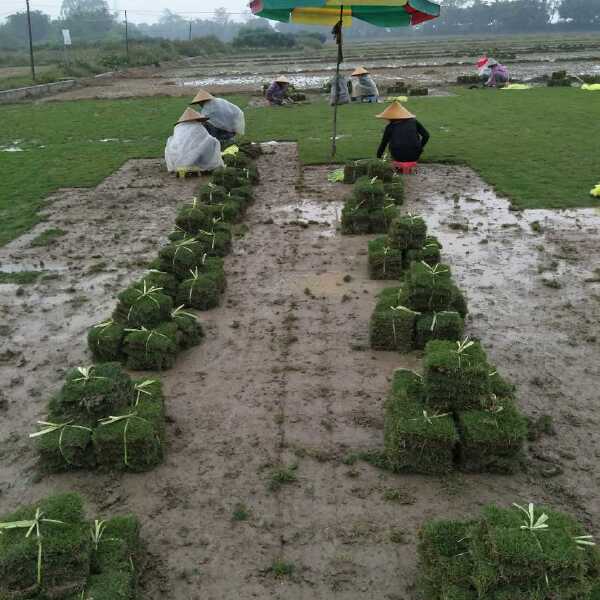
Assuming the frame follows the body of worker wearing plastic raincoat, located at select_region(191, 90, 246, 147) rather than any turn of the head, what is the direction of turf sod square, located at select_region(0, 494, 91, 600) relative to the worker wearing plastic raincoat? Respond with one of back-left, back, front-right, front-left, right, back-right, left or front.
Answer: left

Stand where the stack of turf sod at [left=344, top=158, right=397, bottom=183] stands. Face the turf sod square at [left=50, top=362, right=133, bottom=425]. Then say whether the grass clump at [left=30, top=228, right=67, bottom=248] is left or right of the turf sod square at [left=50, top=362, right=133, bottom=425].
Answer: right

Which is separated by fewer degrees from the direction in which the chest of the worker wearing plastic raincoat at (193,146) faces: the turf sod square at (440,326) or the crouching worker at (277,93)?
the crouching worker

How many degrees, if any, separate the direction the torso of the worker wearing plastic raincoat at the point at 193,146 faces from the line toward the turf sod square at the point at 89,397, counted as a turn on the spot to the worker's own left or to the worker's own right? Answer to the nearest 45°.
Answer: approximately 180°

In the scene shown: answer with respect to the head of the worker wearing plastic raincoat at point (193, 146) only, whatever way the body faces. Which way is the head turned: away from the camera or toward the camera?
away from the camera

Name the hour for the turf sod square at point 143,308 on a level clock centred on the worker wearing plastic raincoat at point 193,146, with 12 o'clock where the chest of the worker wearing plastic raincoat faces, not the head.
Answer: The turf sod square is roughly at 6 o'clock from the worker wearing plastic raincoat.

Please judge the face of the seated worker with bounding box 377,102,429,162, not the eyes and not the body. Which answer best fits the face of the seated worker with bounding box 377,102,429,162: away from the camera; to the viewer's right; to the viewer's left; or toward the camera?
away from the camera

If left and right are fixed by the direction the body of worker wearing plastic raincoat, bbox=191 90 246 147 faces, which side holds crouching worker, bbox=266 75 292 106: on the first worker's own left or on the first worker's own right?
on the first worker's own right

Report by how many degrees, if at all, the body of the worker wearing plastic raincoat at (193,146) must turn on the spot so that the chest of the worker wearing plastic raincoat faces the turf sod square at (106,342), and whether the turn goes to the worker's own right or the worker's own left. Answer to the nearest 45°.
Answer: approximately 180°

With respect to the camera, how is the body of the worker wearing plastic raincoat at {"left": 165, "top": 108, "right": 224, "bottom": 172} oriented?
away from the camera
